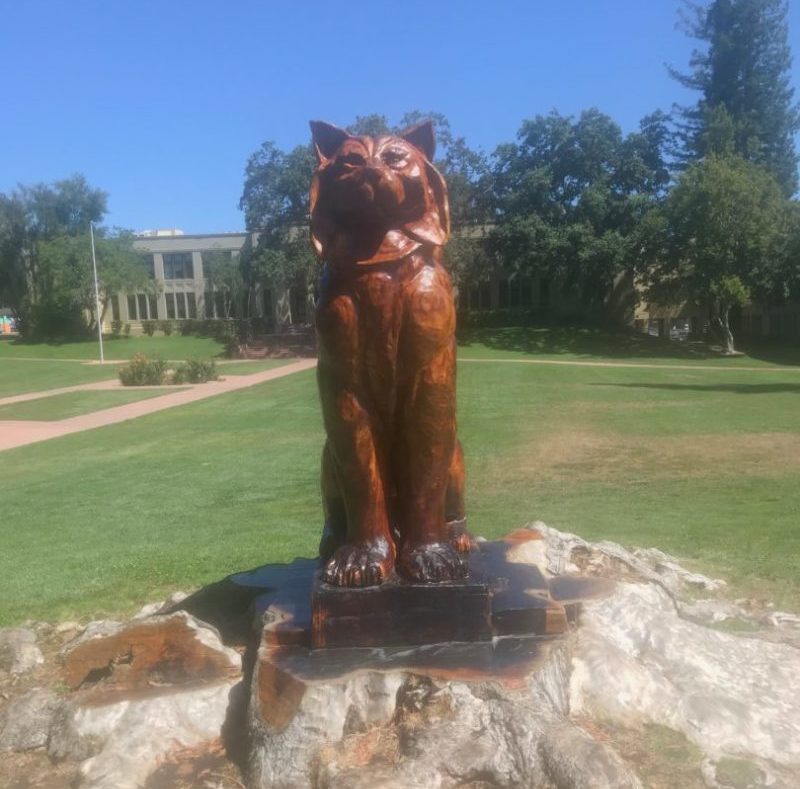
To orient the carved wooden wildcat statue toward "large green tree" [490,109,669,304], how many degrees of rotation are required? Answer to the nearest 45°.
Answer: approximately 180°

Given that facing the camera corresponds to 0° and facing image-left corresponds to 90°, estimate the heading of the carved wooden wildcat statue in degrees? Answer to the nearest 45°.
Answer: approximately 0°

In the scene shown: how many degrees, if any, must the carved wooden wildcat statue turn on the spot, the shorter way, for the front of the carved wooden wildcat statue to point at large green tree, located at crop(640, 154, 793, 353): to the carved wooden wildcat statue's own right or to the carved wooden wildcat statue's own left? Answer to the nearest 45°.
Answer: approximately 135° to the carved wooden wildcat statue's own left

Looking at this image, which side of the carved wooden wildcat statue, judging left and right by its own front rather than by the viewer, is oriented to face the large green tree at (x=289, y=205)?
back

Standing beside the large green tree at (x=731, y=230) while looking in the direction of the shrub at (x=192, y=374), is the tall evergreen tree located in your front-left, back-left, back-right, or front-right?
back-right

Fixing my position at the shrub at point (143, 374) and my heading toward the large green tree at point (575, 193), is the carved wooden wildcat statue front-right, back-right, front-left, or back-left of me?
back-right

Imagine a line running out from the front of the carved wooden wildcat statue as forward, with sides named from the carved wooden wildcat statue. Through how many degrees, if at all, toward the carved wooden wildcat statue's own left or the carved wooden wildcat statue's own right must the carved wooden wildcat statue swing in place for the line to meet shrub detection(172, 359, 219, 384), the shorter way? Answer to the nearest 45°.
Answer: approximately 180°

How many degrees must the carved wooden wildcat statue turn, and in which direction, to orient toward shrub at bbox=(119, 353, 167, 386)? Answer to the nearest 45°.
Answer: approximately 180°
